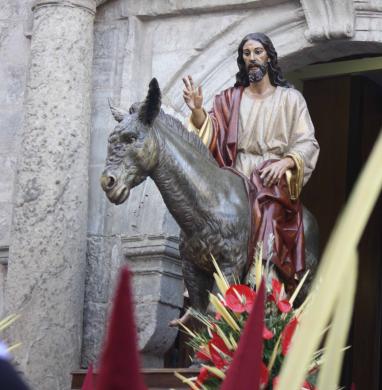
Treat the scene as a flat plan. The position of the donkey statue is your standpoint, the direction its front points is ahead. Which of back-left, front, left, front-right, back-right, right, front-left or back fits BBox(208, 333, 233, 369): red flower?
front-left

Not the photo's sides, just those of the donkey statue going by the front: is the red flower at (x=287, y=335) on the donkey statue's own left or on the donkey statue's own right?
on the donkey statue's own left

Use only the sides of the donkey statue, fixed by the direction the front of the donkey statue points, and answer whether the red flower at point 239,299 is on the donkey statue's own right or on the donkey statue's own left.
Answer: on the donkey statue's own left

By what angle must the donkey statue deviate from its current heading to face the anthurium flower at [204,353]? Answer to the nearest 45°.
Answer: approximately 45° to its left

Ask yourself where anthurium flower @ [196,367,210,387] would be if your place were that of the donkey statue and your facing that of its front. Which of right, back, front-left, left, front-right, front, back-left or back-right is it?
front-left

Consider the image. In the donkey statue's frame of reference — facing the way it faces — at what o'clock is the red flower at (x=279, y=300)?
The red flower is roughly at 10 o'clock from the donkey statue.

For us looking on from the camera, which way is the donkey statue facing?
facing the viewer and to the left of the viewer
